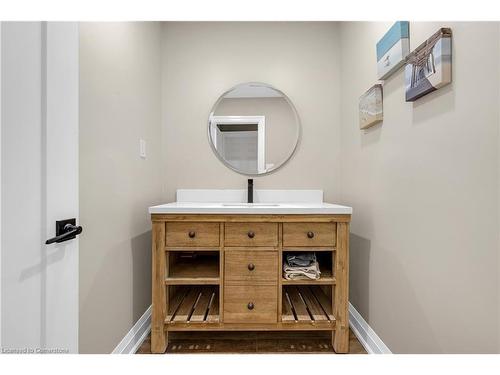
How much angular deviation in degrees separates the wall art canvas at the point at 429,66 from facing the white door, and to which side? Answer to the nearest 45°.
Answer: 0° — it already faces it

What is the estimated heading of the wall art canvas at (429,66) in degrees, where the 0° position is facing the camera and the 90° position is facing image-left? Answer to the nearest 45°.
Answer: approximately 45°

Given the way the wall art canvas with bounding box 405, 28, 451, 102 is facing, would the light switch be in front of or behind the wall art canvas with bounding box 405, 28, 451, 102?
in front

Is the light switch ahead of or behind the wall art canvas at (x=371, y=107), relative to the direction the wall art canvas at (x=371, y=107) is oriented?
ahead

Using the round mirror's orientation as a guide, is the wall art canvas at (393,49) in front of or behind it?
in front

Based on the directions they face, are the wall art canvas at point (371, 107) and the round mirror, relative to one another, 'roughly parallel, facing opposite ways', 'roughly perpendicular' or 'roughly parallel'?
roughly perpendicular

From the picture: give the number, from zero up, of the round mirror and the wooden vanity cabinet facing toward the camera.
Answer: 2
